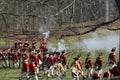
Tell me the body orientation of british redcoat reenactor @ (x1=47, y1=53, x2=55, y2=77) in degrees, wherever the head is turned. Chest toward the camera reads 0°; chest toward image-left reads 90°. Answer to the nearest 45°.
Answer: approximately 90°

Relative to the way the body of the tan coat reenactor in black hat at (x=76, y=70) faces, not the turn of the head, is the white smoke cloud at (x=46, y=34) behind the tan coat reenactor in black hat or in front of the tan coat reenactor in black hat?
in front

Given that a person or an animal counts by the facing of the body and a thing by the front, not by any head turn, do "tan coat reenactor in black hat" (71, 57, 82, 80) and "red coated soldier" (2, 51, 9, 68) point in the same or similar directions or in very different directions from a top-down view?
same or similar directions
